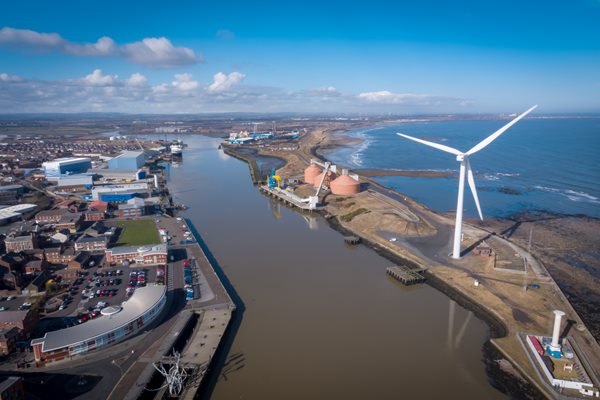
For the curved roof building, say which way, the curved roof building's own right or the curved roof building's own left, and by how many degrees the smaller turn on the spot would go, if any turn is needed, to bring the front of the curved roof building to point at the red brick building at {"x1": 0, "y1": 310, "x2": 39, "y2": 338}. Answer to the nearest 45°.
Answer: approximately 180°

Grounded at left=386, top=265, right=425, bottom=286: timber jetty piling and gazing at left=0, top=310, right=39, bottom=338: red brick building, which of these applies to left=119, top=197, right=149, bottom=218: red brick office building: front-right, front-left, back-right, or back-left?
front-right

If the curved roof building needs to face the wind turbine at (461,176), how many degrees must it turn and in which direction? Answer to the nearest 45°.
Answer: approximately 45° to its left

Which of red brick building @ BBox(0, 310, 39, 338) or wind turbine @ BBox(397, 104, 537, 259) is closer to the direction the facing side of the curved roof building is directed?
the wind turbine

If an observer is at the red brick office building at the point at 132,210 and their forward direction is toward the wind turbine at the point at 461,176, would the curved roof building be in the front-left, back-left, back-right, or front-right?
front-right

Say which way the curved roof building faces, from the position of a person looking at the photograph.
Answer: facing the viewer and to the right of the viewer

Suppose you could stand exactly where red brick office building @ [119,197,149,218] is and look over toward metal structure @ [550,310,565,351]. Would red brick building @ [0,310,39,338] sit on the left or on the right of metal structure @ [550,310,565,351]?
right

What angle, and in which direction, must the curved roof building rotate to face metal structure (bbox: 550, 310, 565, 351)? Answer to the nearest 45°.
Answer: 0° — it already faces it

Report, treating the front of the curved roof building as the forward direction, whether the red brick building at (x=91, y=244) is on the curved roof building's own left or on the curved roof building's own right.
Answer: on the curved roof building's own left

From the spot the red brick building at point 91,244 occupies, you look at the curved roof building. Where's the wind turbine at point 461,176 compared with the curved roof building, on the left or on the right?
left

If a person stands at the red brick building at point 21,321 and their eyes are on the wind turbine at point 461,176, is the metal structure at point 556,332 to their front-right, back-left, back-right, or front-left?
front-right

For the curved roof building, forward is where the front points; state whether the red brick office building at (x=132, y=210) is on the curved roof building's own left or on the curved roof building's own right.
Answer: on the curved roof building's own left

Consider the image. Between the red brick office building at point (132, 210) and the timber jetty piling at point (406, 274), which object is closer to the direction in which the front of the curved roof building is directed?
the timber jetty piling
